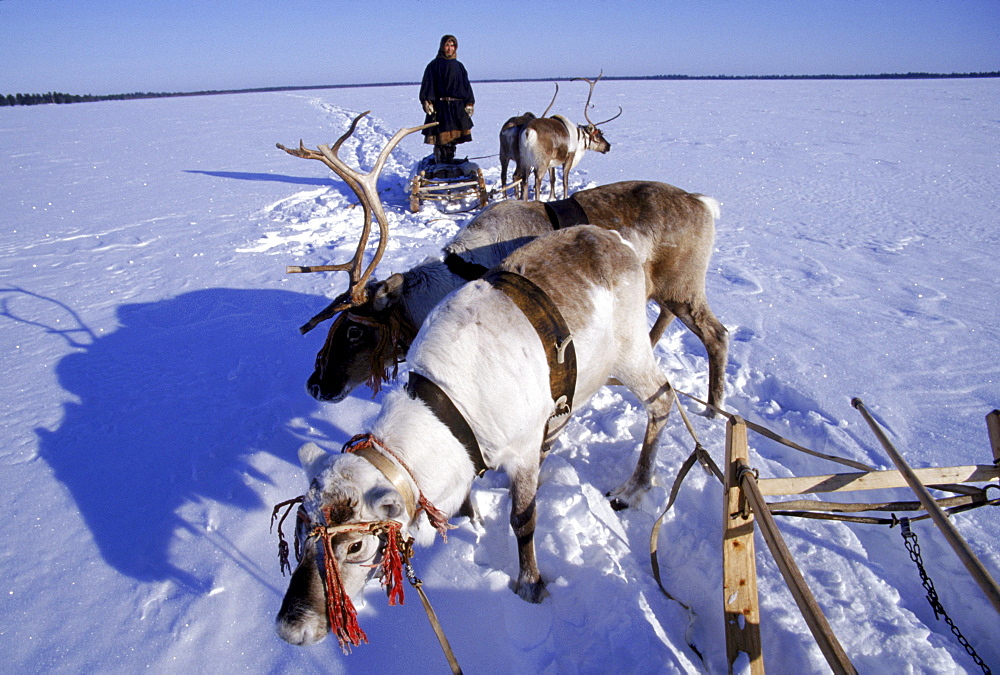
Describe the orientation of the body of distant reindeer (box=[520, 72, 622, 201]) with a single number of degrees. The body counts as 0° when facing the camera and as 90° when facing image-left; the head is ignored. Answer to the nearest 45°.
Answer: approximately 225°

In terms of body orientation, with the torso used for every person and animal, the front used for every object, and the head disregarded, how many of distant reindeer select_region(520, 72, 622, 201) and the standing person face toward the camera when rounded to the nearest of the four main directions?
1

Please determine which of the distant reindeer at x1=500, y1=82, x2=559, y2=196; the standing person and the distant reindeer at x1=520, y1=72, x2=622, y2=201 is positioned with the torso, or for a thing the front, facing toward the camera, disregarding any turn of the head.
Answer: the standing person

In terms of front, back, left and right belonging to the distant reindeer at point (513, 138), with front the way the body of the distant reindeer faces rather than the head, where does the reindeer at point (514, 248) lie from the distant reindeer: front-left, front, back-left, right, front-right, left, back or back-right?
back-right

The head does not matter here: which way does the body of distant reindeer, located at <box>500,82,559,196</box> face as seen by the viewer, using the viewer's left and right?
facing away from the viewer and to the right of the viewer

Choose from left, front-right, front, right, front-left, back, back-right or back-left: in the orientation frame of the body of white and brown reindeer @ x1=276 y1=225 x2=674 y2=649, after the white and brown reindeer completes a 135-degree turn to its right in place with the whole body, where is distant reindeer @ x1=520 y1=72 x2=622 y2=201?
front

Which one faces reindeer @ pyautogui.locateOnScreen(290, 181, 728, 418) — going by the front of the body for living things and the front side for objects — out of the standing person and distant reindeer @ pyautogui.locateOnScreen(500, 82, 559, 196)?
the standing person

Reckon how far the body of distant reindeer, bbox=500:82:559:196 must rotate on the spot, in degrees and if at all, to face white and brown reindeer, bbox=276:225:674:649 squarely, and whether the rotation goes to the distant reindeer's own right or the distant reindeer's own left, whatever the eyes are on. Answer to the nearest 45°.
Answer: approximately 135° to the distant reindeer's own right

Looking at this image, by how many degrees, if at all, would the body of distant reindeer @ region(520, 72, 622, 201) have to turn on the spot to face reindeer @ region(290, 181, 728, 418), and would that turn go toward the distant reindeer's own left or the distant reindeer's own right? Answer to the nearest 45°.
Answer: approximately 135° to the distant reindeer's own right

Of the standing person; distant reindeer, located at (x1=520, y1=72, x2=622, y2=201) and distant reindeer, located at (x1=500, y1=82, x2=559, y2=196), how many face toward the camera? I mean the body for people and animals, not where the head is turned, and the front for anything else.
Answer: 1

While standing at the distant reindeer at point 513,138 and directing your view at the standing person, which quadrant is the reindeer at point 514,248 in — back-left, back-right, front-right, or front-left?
back-left

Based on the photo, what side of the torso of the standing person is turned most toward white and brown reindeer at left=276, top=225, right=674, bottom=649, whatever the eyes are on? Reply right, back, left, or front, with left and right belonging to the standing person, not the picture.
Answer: front

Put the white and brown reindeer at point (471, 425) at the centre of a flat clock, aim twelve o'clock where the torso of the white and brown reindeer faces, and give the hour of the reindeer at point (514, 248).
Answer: The reindeer is roughly at 5 o'clock from the white and brown reindeer.
